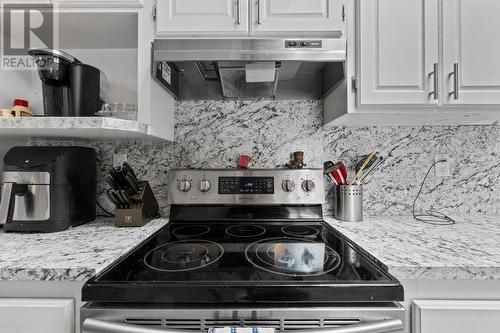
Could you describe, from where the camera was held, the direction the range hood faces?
facing the viewer

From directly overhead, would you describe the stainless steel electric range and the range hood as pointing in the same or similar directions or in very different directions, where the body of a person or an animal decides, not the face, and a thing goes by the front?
same or similar directions

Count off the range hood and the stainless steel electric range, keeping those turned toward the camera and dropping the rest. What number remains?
2

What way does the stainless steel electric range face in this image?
toward the camera

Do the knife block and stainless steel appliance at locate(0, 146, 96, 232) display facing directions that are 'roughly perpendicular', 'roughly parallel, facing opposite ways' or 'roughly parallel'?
roughly parallel

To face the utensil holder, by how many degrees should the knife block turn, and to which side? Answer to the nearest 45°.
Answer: approximately 135° to its left

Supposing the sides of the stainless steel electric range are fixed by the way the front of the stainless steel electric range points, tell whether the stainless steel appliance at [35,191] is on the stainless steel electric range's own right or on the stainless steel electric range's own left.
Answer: on the stainless steel electric range's own right

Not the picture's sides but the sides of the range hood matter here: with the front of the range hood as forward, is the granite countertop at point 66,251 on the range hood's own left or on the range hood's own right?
on the range hood's own right

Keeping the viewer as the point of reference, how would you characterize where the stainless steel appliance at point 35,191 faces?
facing the viewer and to the left of the viewer
